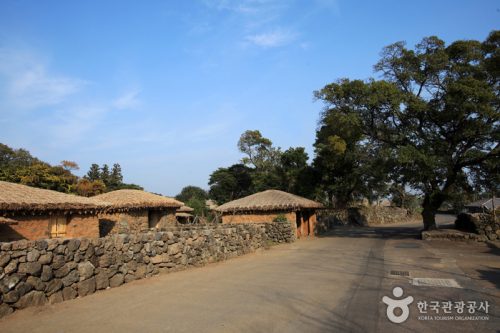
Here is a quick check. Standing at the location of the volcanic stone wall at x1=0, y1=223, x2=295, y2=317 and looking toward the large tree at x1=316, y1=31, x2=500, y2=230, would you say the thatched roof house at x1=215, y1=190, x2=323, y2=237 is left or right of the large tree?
left

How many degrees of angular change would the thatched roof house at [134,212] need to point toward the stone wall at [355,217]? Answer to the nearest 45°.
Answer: approximately 90° to its left

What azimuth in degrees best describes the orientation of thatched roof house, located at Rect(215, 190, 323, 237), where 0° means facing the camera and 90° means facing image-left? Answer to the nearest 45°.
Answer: approximately 315°

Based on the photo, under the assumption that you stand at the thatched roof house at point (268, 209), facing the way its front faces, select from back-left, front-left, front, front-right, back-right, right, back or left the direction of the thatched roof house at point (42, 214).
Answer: right

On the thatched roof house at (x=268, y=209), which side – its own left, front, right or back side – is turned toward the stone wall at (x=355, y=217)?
left

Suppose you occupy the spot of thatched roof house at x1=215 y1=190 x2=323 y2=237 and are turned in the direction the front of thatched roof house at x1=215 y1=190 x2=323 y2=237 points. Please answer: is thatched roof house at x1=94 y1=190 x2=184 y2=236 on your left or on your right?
on your right

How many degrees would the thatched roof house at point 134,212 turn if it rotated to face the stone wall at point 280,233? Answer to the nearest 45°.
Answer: approximately 45° to its left

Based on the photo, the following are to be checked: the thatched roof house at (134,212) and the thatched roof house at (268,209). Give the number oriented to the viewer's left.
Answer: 0

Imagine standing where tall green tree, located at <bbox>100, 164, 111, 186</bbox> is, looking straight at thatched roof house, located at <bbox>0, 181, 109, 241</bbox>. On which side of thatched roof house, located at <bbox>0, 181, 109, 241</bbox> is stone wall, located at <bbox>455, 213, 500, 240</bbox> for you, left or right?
left

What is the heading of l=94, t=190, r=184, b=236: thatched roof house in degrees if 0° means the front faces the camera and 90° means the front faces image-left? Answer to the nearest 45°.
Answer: approximately 315°
